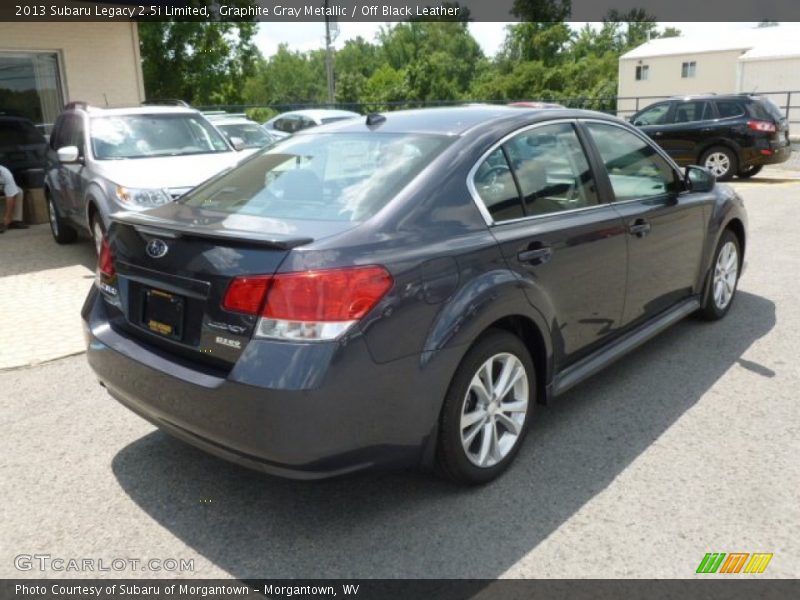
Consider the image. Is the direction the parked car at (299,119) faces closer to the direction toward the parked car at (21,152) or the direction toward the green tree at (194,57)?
the parked car

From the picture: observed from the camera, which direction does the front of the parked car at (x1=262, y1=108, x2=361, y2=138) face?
facing the viewer and to the left of the viewer

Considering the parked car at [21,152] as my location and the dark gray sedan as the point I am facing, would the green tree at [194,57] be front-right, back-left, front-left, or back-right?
back-left

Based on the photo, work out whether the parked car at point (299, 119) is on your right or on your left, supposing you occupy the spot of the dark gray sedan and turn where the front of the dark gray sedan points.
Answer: on your left

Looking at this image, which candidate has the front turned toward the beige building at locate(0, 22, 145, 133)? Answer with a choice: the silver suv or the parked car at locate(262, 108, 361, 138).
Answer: the parked car

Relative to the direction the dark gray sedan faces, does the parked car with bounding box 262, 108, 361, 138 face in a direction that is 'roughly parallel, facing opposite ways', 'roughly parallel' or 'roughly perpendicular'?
roughly parallel, facing opposite ways

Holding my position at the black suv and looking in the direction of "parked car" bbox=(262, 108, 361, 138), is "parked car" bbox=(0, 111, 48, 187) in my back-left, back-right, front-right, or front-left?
front-left

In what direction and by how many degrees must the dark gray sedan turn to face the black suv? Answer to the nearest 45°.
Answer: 0° — it already faces it

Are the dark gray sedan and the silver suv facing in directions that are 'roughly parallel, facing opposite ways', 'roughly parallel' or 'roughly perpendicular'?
roughly perpendicular

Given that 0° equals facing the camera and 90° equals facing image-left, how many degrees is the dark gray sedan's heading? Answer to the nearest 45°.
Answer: approximately 225°

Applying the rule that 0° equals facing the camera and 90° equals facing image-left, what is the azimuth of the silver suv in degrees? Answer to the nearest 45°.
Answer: approximately 315°

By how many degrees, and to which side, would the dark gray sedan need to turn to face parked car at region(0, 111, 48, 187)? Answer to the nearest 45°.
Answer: approximately 90° to its left

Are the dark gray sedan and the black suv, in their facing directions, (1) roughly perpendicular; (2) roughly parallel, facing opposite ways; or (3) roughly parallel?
roughly perpendicular

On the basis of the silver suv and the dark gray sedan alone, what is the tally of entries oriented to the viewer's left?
0

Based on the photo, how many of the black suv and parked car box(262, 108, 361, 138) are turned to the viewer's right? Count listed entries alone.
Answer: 0

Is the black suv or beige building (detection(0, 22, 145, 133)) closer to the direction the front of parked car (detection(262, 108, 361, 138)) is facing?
the beige building

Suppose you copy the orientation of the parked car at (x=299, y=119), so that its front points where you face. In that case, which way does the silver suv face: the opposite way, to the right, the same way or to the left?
to the left

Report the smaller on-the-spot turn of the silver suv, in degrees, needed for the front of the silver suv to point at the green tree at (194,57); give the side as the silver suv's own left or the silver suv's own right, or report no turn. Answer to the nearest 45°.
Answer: approximately 135° to the silver suv's own left
